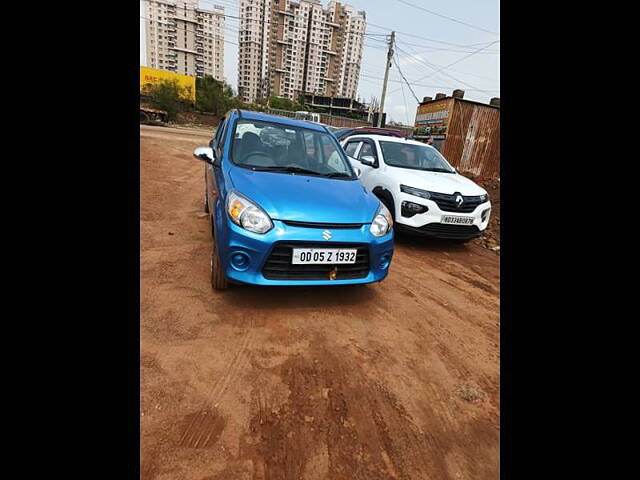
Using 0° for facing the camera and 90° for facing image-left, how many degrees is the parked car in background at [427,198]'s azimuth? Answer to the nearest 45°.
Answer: approximately 315°

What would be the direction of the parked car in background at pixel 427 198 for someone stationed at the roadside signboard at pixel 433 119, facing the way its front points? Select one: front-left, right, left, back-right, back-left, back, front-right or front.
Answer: front-left

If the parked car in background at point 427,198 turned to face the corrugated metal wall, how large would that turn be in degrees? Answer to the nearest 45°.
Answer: approximately 135° to its left

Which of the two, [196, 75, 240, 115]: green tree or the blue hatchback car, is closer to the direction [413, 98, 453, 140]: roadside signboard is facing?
the blue hatchback car

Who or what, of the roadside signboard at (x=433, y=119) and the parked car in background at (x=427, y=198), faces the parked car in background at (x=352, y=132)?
the roadside signboard

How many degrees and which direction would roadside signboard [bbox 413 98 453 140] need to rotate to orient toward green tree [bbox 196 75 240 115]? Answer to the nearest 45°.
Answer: approximately 90° to its right

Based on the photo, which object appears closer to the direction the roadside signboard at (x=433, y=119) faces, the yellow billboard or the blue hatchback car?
the blue hatchback car

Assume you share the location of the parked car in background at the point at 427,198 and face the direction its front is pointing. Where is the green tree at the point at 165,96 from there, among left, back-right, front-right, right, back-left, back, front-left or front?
back

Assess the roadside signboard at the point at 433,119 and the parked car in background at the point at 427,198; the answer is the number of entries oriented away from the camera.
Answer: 0

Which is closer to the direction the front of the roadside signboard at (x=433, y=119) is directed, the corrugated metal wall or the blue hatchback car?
the blue hatchback car

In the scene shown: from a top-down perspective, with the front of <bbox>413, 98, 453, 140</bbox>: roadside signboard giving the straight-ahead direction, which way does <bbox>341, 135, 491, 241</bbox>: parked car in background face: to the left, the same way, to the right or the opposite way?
to the left

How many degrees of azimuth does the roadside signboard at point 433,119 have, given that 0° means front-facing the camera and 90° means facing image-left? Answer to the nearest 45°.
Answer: approximately 45°

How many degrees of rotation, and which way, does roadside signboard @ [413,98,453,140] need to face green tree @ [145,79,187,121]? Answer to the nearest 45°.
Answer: approximately 90° to its right
